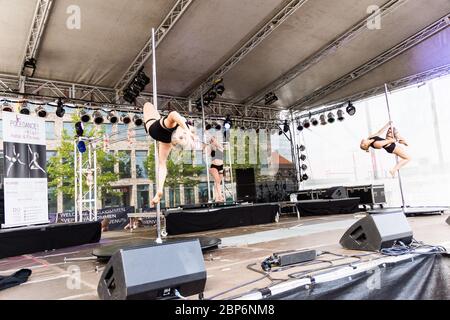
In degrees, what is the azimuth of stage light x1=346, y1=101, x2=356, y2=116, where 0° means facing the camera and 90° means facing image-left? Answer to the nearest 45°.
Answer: approximately 45°

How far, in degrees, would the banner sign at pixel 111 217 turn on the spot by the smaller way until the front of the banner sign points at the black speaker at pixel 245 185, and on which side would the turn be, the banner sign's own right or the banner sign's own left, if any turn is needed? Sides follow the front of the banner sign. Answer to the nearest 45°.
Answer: approximately 90° to the banner sign's own left

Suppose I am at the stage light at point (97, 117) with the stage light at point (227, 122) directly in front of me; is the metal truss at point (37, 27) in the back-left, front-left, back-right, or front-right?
back-right
